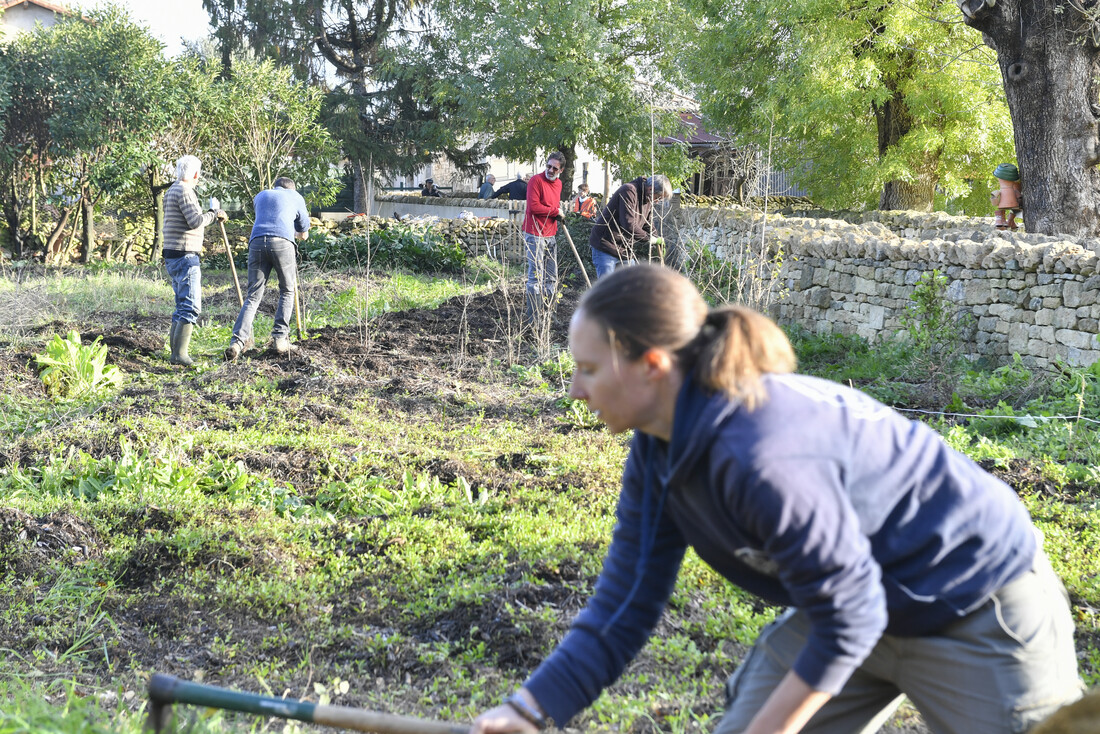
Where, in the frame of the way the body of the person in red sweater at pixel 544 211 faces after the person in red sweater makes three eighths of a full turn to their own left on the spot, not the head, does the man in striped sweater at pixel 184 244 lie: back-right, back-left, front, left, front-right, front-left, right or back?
back-left

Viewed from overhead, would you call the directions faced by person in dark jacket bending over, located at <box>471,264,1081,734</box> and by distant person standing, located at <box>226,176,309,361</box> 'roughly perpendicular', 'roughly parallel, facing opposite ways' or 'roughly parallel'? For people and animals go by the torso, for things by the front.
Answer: roughly perpendicular

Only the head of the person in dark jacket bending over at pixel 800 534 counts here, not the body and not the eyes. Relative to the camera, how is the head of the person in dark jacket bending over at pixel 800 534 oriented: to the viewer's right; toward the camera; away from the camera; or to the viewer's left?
to the viewer's left

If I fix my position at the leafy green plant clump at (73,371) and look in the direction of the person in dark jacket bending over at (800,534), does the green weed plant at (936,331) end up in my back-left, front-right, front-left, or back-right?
front-left

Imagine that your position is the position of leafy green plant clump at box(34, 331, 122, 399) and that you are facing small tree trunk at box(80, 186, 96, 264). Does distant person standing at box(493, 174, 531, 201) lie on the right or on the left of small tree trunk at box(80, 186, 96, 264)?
right

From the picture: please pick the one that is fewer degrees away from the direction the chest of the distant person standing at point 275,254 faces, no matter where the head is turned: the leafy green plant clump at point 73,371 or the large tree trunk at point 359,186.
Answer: the large tree trunk

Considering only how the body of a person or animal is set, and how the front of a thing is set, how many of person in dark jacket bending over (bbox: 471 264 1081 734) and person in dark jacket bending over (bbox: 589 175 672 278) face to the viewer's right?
1

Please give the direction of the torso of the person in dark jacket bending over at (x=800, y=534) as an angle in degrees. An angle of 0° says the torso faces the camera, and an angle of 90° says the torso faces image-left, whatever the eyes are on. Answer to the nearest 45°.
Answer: approximately 90°

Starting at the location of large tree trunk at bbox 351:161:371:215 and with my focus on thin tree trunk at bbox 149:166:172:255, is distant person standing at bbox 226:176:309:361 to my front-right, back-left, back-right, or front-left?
front-left

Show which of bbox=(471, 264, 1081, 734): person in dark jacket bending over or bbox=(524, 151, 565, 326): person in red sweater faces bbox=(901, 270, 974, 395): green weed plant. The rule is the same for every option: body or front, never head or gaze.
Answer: the person in red sweater

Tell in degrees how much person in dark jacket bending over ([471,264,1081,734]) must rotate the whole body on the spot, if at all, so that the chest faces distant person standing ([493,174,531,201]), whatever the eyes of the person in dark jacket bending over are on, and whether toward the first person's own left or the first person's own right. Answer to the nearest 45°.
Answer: approximately 90° to the first person's own right

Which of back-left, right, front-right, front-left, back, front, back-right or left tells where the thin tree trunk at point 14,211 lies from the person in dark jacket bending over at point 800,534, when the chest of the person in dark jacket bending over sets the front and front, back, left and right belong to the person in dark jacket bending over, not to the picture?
front-right

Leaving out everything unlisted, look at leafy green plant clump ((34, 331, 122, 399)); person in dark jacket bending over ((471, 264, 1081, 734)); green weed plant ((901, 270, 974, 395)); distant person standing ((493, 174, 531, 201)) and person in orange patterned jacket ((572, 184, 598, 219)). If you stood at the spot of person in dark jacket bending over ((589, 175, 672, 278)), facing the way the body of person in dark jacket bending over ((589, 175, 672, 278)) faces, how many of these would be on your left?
2

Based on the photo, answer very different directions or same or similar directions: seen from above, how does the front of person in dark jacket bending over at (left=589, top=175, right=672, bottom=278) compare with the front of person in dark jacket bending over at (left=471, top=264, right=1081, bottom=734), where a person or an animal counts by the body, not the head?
very different directions

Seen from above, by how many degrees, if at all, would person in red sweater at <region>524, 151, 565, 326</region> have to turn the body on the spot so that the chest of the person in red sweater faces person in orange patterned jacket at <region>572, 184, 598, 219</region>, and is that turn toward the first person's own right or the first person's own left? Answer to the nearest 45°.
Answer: approximately 135° to the first person's own left

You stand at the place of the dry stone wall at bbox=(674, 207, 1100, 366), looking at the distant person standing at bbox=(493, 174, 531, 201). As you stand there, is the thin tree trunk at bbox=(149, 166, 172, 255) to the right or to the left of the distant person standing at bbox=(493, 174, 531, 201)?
left

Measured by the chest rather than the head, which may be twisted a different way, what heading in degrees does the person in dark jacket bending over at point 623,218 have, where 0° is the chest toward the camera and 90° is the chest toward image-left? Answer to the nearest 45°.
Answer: approximately 270°

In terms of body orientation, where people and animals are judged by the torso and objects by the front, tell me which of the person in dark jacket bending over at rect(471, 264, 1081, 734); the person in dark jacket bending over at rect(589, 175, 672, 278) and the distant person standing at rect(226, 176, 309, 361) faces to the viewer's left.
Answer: the person in dark jacket bending over at rect(471, 264, 1081, 734)
